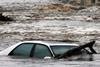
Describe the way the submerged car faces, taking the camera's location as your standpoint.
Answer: facing the viewer and to the right of the viewer
